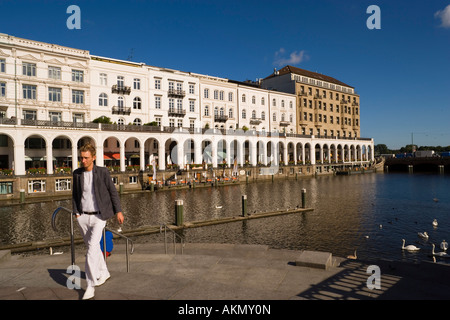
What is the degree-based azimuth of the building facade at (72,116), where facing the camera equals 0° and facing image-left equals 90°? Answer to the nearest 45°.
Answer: approximately 315°
